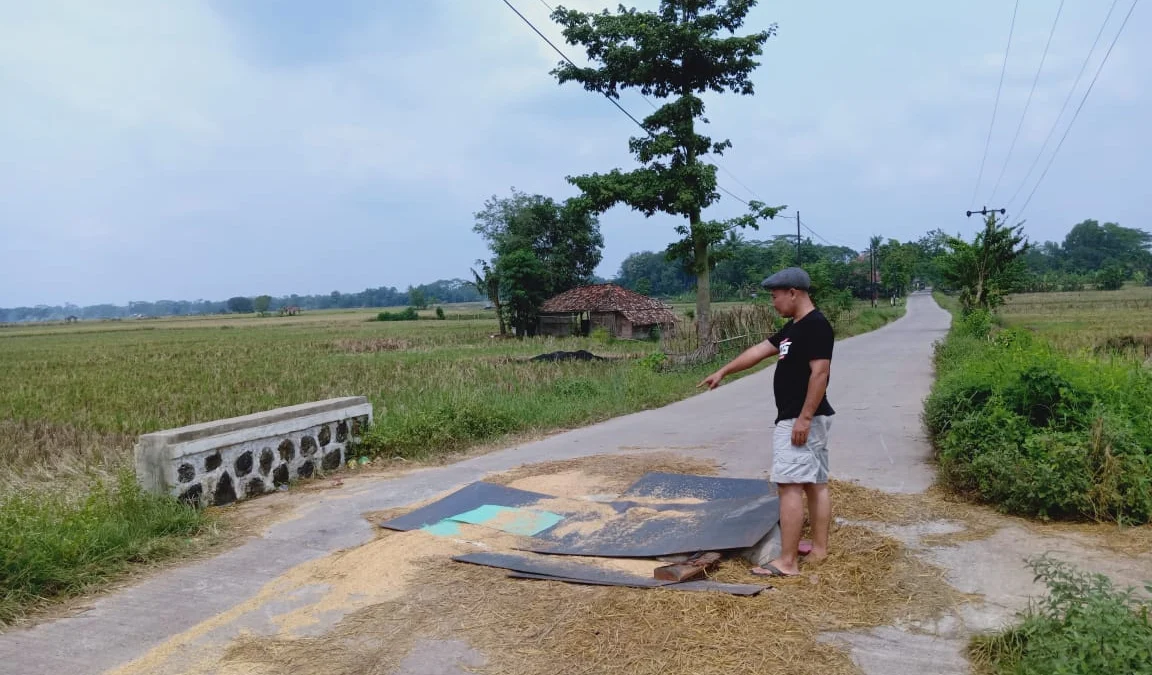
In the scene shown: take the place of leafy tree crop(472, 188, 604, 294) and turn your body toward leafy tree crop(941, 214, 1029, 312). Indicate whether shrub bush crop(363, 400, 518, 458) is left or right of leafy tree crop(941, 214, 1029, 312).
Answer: right

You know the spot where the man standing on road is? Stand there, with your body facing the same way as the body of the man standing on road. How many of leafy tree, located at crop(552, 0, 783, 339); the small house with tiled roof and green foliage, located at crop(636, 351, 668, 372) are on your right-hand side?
3

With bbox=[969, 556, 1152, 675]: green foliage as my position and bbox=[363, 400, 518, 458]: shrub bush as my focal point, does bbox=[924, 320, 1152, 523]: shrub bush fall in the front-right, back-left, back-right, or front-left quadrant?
front-right

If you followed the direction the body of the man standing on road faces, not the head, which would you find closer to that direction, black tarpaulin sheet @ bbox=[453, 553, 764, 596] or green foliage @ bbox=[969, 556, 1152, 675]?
the black tarpaulin sheet

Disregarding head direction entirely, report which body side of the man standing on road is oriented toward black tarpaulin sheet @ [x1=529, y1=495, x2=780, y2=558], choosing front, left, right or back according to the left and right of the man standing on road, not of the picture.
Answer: front

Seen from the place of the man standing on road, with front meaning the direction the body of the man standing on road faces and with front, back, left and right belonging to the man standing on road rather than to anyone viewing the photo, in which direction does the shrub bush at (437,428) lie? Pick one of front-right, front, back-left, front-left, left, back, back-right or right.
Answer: front-right

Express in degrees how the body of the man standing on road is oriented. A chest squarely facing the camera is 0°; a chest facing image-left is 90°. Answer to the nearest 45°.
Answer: approximately 90°

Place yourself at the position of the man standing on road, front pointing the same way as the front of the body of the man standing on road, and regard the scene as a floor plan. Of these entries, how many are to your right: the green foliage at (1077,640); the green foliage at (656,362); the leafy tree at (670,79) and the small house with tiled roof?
3

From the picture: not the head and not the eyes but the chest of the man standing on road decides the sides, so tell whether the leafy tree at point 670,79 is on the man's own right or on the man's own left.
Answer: on the man's own right

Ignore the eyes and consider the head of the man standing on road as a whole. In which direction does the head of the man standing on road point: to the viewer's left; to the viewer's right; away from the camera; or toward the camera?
to the viewer's left

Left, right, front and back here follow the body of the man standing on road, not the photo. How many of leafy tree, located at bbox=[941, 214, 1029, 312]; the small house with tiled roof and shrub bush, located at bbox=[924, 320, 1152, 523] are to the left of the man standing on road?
0

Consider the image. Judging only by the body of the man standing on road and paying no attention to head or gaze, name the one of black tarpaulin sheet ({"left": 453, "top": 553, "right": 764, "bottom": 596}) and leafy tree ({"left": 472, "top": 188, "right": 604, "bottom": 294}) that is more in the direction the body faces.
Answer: the black tarpaulin sheet

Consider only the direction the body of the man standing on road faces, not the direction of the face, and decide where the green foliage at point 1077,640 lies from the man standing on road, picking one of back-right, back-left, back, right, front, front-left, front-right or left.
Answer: back-left

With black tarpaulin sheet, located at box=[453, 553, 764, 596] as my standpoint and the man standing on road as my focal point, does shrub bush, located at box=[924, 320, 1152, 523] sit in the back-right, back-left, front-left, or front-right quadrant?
front-left

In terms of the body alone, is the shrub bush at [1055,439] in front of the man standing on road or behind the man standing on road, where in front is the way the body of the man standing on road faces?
behind

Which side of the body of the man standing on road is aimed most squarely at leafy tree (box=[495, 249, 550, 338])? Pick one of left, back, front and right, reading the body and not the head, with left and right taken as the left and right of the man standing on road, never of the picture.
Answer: right
